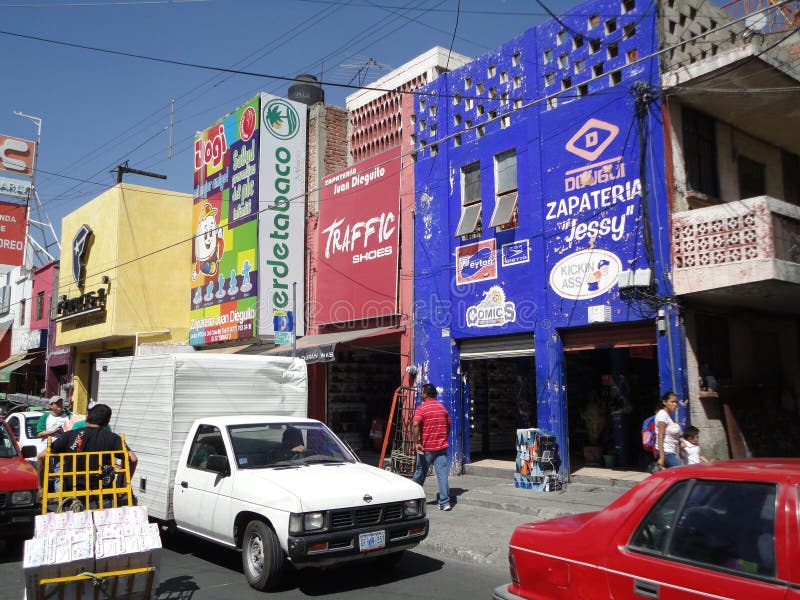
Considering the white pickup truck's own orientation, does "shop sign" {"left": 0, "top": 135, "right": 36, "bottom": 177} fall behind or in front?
behind

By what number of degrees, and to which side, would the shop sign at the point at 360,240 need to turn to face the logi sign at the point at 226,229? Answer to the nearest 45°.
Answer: approximately 90° to its right

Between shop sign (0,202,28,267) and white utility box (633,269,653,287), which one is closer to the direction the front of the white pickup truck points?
the white utility box

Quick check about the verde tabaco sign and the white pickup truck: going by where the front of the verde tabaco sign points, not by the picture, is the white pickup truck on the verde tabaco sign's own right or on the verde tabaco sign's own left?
on the verde tabaco sign's own right

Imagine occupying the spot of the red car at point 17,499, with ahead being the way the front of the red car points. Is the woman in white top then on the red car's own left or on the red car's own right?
on the red car's own left

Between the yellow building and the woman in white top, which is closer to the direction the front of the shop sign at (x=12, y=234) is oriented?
the woman in white top

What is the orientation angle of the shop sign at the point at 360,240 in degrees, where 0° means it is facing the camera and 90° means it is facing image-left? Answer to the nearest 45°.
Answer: approximately 45°
